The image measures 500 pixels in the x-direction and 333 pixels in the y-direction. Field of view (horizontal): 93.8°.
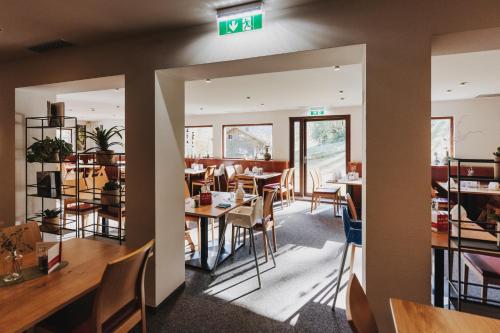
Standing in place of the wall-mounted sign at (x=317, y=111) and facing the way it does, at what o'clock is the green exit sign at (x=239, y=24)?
The green exit sign is roughly at 12 o'clock from the wall-mounted sign.

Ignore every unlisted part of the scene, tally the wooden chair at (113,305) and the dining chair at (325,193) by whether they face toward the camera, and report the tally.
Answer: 0

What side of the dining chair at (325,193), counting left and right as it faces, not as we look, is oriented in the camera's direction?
right

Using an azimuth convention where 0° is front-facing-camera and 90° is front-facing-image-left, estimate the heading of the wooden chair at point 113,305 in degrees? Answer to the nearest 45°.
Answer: approximately 135°

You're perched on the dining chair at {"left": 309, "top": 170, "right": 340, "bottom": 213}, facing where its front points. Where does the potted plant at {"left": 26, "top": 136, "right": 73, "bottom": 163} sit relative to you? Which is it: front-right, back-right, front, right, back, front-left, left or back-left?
back-right

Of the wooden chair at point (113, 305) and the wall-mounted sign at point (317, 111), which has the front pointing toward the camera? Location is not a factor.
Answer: the wall-mounted sign

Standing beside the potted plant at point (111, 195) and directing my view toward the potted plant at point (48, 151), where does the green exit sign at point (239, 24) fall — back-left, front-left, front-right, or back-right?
back-left

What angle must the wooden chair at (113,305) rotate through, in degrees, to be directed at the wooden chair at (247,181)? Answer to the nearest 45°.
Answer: approximately 90° to its right

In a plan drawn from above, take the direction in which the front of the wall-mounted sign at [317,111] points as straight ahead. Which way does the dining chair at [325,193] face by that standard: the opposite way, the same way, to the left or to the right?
to the left

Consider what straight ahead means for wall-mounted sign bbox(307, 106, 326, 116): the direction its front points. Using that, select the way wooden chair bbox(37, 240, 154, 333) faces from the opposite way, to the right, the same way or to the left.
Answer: to the right

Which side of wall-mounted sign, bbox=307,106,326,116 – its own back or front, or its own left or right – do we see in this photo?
front

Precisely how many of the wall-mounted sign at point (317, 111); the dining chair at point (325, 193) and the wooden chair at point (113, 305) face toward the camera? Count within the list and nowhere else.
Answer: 1

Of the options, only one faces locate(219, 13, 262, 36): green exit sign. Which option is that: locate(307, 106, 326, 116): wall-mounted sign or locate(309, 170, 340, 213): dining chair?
the wall-mounted sign

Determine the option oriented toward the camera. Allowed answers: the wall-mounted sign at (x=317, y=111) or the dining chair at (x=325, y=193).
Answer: the wall-mounted sign

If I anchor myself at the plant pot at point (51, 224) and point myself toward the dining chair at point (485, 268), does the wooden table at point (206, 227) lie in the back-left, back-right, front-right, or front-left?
front-left

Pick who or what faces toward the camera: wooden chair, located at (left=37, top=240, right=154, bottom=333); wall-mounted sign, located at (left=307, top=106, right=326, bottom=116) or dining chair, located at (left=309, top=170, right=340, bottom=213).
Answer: the wall-mounted sign
